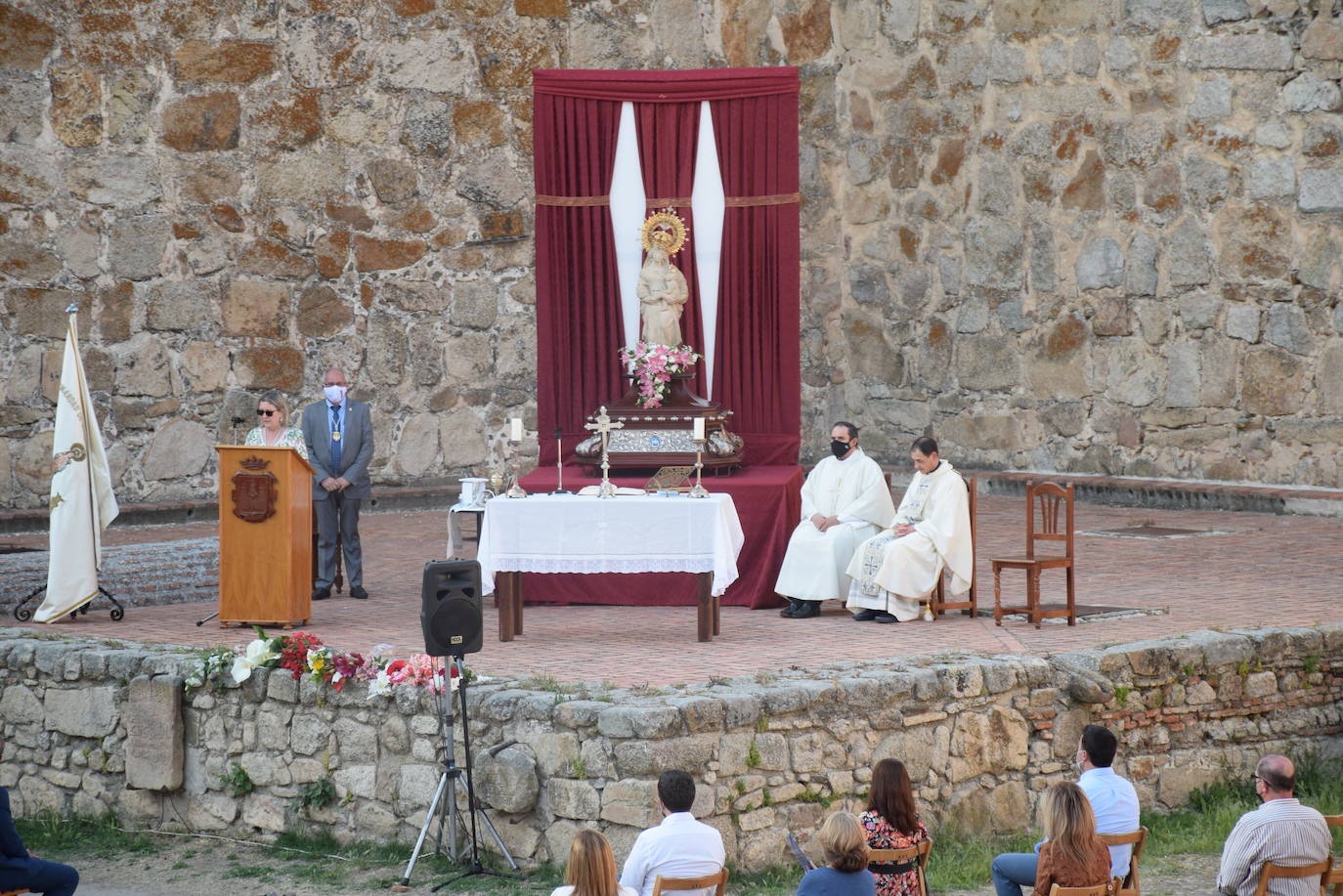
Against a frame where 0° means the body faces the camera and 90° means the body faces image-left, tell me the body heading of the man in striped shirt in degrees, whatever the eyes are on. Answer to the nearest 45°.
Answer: approximately 135°

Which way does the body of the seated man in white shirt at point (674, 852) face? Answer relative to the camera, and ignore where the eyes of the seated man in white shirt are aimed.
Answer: away from the camera

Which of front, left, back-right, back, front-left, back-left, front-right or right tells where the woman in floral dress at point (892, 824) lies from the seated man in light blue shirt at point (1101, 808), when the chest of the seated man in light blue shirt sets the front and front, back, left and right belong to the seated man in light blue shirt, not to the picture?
left

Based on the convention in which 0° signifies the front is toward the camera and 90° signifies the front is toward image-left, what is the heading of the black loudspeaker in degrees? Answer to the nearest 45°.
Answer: approximately 0°

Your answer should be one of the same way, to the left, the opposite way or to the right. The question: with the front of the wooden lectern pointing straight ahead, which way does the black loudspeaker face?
the same way

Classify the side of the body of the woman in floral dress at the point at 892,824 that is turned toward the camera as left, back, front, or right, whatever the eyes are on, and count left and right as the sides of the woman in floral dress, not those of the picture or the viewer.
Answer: back

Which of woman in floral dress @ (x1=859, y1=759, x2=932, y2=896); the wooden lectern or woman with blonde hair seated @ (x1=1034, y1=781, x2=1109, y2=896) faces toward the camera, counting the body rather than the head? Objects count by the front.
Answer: the wooden lectern

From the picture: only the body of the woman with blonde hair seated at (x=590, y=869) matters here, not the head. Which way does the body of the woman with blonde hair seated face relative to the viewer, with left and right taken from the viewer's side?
facing away from the viewer

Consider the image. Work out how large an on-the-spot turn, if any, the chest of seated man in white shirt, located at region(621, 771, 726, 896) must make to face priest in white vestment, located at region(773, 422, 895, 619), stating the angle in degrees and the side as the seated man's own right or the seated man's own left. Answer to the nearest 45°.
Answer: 0° — they already face them

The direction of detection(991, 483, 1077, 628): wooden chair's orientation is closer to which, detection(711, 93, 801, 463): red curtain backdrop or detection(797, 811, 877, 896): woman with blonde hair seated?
the woman with blonde hair seated

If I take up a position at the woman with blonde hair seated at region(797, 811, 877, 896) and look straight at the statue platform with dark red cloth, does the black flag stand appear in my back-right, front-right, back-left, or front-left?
front-left

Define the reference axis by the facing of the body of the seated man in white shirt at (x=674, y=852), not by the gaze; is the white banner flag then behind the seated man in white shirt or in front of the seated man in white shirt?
in front

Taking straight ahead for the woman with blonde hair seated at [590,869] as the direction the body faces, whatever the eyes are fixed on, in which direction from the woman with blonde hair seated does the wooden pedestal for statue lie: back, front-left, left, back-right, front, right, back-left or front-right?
front

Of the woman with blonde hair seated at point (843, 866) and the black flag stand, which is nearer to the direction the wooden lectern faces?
the woman with blonde hair seated

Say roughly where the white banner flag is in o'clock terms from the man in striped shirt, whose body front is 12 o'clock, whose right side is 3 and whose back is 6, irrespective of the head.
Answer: The white banner flag is roughly at 11 o'clock from the man in striped shirt.

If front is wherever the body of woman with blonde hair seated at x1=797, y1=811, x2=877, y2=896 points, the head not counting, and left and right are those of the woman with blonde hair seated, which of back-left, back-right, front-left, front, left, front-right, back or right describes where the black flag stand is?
front-left

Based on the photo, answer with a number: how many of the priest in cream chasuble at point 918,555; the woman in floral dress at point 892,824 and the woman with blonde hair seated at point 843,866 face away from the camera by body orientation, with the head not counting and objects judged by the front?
2

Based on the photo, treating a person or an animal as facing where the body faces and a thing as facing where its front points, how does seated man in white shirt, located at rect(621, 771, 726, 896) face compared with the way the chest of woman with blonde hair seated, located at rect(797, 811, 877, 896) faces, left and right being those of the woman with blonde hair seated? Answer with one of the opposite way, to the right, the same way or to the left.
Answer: the same way

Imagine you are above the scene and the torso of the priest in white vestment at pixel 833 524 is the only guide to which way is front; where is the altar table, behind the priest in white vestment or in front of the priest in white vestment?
in front

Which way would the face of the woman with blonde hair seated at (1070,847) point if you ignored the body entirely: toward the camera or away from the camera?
away from the camera

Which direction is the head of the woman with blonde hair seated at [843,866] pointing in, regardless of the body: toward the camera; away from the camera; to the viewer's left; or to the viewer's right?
away from the camera

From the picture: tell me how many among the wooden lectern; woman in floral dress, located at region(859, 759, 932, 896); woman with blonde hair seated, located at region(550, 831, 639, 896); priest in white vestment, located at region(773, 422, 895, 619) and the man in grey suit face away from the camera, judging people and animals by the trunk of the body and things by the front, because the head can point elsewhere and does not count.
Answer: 2

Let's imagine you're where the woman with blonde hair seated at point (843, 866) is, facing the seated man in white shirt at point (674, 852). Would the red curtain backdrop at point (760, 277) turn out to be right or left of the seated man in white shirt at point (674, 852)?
right
